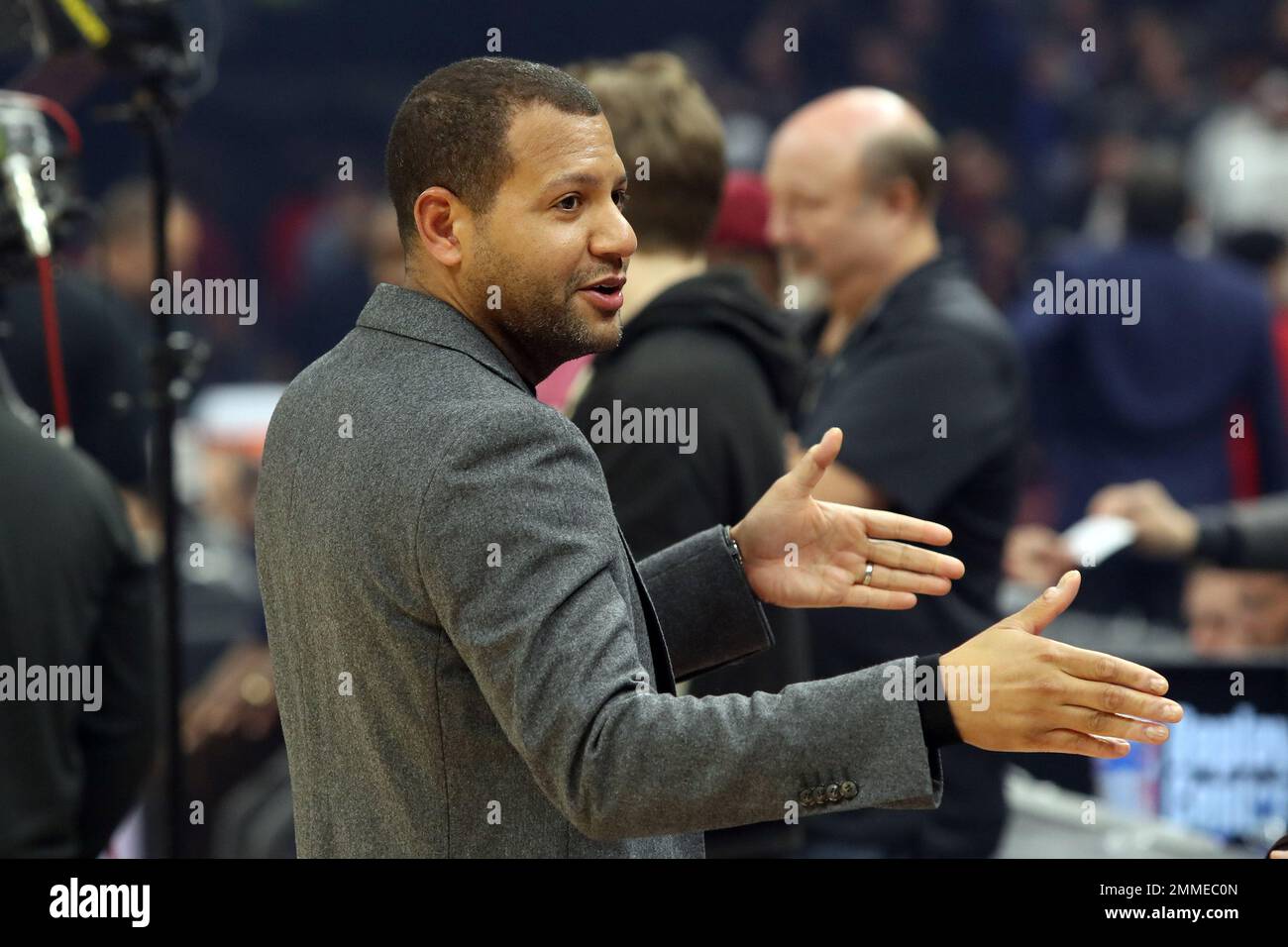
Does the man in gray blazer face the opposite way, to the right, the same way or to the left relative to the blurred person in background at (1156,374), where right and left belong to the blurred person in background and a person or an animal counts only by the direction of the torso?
to the right

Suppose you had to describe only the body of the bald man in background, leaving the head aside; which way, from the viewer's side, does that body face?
to the viewer's left

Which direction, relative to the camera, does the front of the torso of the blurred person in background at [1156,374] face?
away from the camera

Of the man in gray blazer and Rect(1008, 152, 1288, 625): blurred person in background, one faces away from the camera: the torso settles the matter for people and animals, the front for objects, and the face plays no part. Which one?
the blurred person in background

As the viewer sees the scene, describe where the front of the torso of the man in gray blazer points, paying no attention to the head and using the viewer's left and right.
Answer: facing to the right of the viewer

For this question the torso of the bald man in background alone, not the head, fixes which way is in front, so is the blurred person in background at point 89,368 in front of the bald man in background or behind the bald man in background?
in front

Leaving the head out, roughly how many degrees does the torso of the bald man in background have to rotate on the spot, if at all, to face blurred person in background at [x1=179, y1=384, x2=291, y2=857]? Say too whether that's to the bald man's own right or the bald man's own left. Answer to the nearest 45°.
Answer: approximately 45° to the bald man's own right

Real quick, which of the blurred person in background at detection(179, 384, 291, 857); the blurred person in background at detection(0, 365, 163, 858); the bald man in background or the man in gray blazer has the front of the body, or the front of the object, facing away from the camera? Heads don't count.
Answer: the blurred person in background at detection(0, 365, 163, 858)

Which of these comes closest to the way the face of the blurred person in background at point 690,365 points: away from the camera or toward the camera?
away from the camera

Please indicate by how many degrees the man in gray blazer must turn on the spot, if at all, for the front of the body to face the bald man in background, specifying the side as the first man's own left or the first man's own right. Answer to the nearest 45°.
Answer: approximately 90° to the first man's own left

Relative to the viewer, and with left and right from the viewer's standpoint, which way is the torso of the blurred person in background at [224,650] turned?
facing the viewer

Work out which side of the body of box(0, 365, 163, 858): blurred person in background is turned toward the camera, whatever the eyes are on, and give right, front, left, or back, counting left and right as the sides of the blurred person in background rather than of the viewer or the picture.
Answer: back

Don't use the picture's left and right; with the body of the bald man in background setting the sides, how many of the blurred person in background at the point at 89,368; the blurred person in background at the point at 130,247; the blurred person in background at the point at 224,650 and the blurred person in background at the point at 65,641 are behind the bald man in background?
0

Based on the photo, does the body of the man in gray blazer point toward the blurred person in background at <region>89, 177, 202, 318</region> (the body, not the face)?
no
